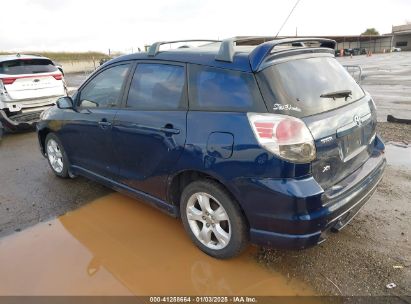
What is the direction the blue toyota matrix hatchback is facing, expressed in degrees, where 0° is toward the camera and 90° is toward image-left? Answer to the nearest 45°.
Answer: approximately 135°

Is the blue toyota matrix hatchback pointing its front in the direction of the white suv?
yes
